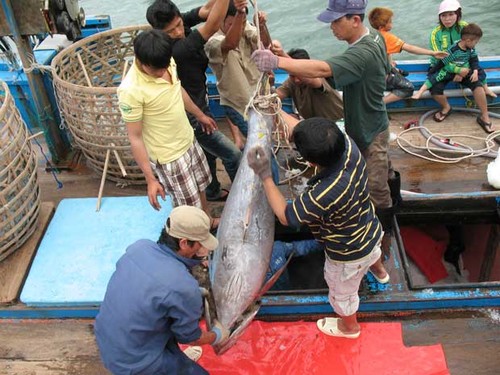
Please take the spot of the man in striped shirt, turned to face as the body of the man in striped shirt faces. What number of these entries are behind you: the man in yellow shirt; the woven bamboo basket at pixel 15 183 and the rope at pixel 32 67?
0

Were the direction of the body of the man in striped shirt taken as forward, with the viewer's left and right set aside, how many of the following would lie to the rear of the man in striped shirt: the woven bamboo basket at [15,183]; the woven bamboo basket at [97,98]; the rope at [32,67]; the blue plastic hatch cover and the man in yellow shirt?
0

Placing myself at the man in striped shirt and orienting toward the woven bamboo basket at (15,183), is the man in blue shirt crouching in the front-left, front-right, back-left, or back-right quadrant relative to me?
front-left

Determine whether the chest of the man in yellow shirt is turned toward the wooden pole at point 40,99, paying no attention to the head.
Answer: no

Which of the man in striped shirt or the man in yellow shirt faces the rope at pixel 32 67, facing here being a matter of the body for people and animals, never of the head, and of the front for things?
the man in striped shirt

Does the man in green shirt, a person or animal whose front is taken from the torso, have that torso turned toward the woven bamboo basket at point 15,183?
yes

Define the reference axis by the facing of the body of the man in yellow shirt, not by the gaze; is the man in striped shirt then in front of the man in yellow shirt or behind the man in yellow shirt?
in front

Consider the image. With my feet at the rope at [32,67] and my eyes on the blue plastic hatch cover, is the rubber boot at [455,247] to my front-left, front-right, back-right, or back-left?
front-left

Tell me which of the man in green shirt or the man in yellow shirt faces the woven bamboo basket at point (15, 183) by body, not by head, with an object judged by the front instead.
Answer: the man in green shirt

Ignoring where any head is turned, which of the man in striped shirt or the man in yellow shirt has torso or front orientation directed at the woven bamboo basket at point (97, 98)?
the man in striped shirt

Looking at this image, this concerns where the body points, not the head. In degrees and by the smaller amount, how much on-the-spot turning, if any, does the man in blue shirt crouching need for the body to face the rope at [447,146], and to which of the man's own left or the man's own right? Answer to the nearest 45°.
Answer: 0° — they already face it

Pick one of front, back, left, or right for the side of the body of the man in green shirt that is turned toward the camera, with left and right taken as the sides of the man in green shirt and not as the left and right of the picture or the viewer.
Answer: left

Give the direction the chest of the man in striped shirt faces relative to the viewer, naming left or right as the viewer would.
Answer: facing away from the viewer and to the left of the viewer

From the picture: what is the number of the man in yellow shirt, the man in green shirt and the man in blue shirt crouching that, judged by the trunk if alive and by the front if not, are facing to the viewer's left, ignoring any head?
1

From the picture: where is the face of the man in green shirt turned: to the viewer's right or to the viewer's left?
to the viewer's left

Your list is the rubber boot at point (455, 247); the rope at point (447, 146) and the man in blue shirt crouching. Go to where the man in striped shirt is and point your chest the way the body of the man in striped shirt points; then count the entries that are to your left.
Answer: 1

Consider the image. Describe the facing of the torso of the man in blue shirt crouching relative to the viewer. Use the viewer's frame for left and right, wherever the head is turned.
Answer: facing away from the viewer and to the right of the viewer
